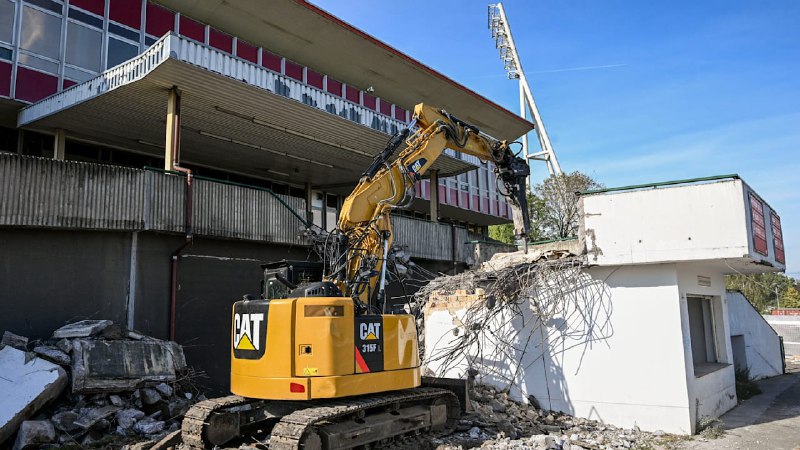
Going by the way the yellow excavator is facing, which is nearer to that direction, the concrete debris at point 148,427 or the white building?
the white building

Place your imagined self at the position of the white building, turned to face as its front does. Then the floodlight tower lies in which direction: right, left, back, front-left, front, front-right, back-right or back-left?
back-left

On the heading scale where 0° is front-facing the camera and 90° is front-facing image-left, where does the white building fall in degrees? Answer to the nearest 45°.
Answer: approximately 315°

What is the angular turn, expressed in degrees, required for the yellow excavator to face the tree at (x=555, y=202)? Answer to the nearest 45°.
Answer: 0° — it already faces it

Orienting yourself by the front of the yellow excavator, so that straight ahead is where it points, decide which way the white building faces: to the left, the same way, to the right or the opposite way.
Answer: to the right

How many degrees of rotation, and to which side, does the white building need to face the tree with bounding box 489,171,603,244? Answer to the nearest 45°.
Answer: approximately 135° to its left

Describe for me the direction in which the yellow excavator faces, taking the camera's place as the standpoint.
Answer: facing away from the viewer and to the right of the viewer

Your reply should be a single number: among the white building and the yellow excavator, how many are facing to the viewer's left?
0
